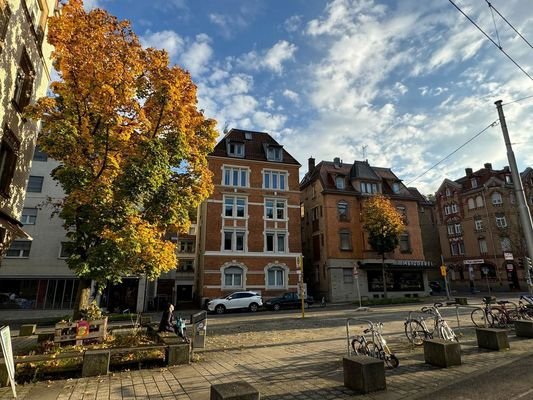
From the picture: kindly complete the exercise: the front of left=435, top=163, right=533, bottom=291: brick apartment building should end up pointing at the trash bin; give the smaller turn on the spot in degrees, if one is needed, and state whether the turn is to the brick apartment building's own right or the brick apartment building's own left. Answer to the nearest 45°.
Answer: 0° — it already faces it

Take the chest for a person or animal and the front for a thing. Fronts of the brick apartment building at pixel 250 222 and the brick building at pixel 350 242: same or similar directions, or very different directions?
same or similar directions

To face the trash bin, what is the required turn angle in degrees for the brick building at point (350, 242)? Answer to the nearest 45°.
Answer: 0° — it already faces it

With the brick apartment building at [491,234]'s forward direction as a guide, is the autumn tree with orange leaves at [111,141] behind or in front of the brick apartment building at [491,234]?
in front

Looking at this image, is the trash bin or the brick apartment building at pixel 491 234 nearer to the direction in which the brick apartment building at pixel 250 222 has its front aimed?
the trash bin

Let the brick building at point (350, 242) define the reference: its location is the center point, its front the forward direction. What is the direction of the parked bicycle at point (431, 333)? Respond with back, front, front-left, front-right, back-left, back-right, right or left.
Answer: front

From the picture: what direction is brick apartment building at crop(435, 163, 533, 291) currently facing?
toward the camera

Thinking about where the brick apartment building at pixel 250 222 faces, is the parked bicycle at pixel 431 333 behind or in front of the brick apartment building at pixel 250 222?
in front

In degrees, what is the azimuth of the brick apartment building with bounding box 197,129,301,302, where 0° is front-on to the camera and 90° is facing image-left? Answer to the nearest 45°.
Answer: approximately 0°

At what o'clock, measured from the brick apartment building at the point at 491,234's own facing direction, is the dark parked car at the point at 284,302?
The dark parked car is roughly at 1 o'clock from the brick apartment building.

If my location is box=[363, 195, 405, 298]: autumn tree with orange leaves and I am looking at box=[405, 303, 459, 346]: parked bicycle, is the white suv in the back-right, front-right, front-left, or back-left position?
front-right

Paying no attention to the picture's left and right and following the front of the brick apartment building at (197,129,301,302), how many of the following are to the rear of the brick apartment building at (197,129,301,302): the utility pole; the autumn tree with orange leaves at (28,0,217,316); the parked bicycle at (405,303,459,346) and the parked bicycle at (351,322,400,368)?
0

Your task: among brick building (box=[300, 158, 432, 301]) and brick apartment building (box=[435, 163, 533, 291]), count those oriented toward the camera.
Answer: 2

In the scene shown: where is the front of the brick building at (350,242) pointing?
toward the camera

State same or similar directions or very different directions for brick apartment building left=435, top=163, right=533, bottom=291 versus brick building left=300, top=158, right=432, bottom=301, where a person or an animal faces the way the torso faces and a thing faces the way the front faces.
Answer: same or similar directions

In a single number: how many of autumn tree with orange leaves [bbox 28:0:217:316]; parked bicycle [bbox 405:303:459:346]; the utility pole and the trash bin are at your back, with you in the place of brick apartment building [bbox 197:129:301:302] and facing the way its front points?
0

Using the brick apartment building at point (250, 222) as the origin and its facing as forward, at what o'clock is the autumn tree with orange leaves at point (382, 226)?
The autumn tree with orange leaves is roughly at 9 o'clock from the brick apartment building.

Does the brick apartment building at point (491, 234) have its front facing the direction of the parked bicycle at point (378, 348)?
yes
